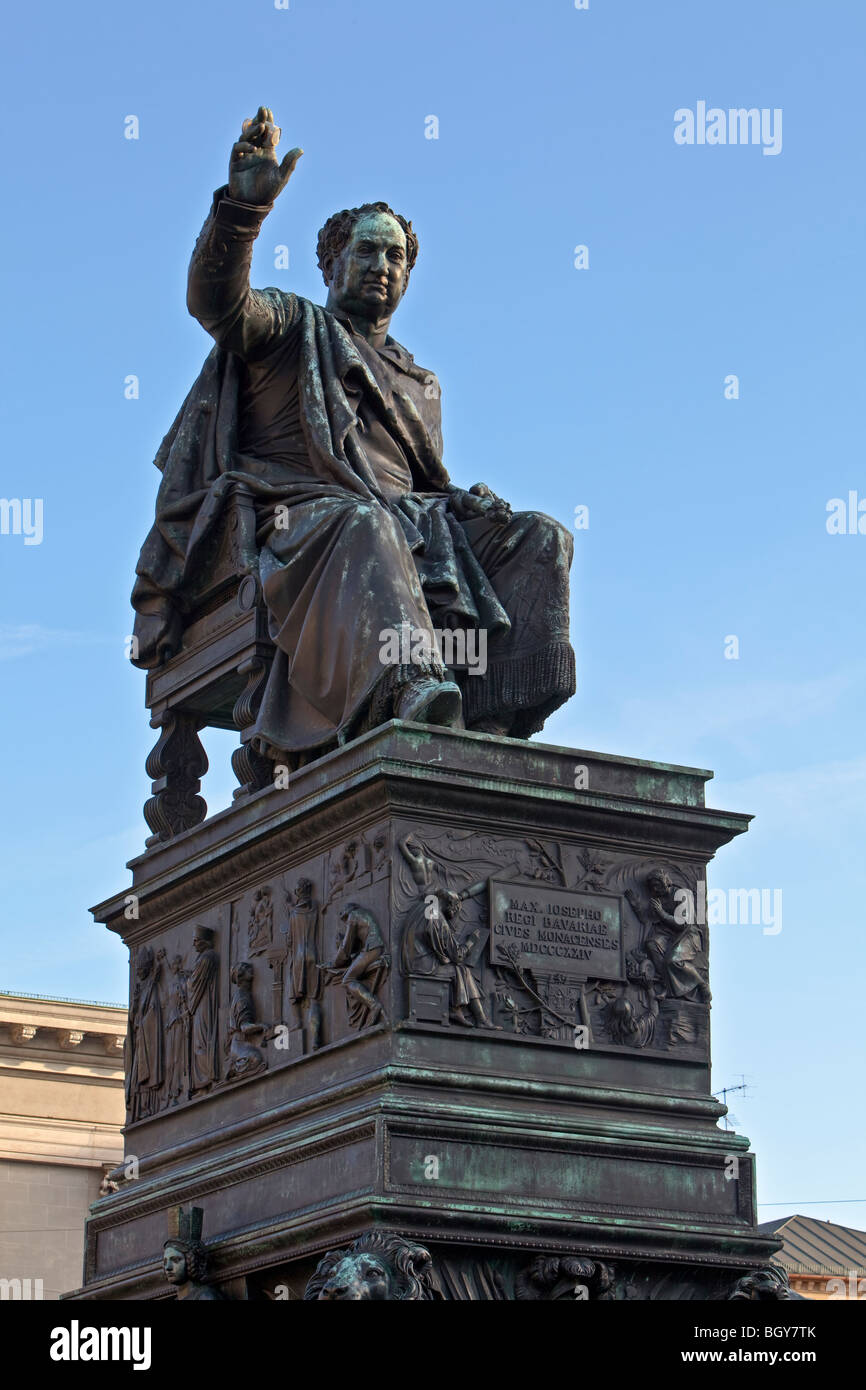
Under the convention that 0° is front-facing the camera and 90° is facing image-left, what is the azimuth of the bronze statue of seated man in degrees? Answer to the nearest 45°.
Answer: approximately 315°
